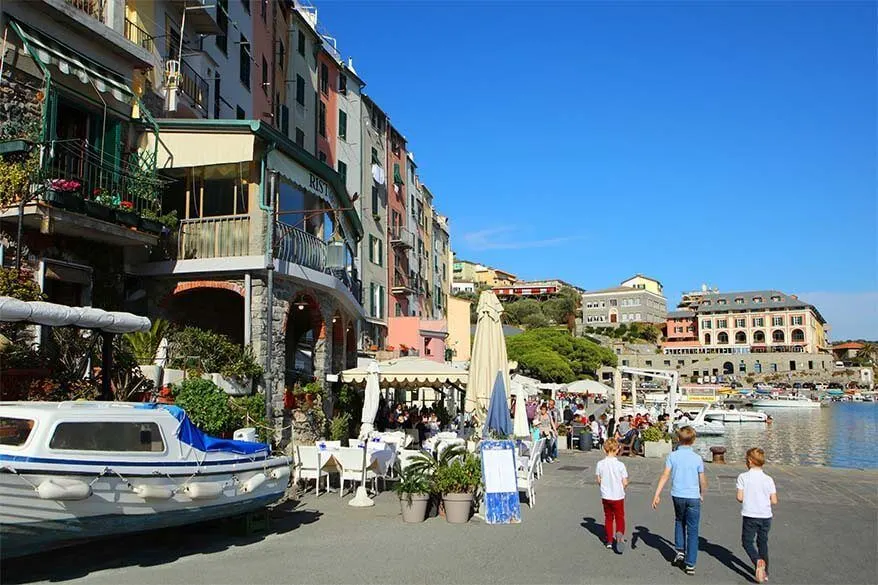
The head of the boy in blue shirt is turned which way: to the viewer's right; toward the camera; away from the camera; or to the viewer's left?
away from the camera

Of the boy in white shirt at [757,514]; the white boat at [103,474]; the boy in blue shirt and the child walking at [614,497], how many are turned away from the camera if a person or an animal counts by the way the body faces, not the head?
3

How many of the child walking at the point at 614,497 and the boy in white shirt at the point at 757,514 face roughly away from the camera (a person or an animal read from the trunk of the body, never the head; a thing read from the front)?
2

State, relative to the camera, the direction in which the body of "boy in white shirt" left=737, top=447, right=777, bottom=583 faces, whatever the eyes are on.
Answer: away from the camera

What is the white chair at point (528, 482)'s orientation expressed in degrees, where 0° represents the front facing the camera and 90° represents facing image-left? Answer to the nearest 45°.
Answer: approximately 90°

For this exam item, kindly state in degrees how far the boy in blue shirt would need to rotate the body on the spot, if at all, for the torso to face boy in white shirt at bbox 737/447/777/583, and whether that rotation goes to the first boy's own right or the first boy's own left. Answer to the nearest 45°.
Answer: approximately 90° to the first boy's own right

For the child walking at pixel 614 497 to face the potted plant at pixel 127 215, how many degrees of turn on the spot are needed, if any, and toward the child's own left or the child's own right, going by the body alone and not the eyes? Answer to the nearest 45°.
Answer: approximately 90° to the child's own left

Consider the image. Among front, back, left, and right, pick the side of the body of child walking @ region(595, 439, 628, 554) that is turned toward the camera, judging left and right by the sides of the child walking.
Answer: back

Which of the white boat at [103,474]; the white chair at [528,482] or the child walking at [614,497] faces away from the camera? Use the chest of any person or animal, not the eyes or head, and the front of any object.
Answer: the child walking

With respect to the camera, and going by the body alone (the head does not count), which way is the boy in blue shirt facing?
away from the camera
